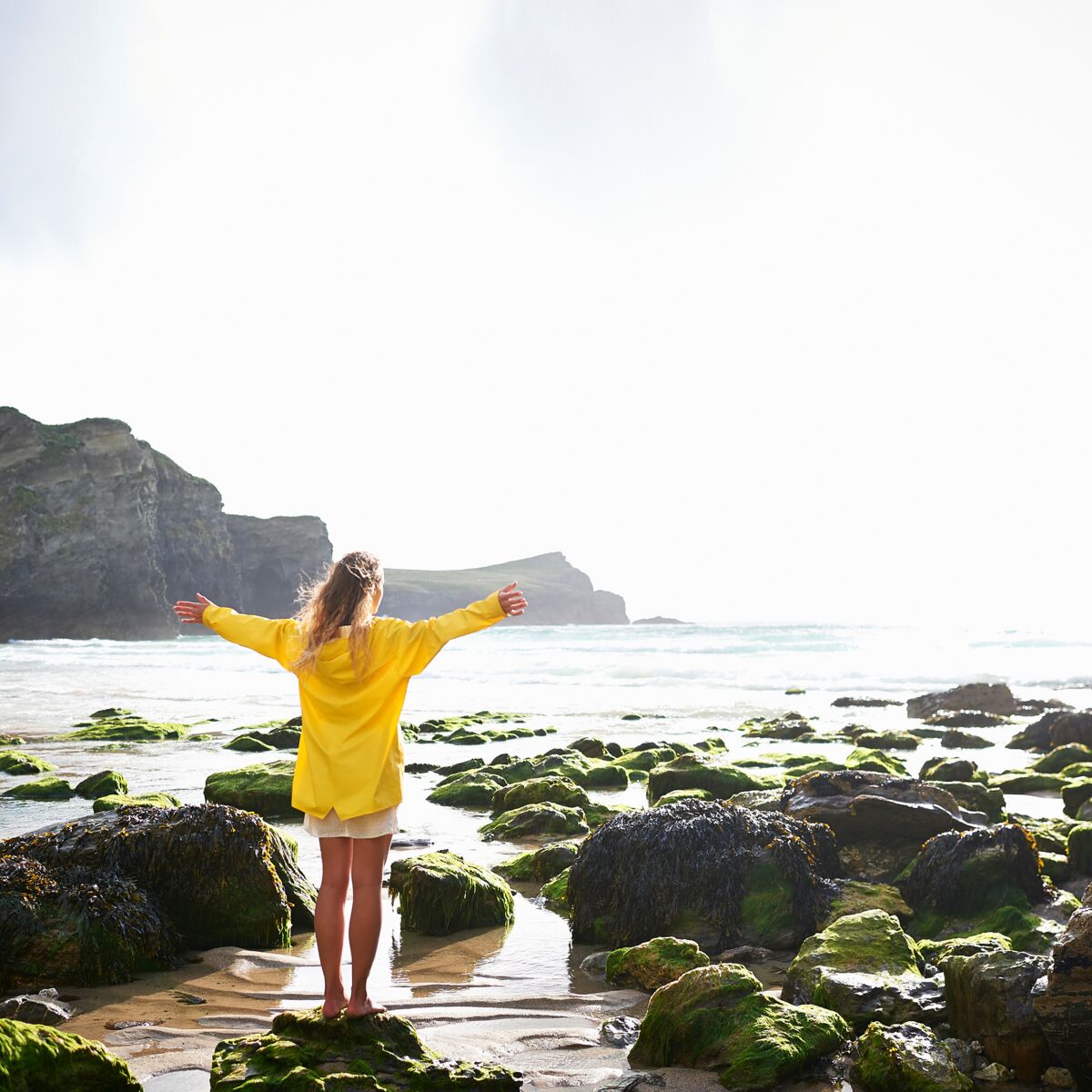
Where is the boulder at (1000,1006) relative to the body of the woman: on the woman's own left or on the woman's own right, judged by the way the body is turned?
on the woman's own right

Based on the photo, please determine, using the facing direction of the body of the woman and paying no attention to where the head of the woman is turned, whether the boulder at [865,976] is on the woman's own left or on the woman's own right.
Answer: on the woman's own right

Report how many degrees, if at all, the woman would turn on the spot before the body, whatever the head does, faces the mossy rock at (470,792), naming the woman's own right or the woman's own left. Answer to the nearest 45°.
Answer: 0° — they already face it

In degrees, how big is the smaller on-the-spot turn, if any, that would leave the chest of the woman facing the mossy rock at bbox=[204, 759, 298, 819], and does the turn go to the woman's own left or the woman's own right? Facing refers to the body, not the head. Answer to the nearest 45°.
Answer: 0° — they already face it

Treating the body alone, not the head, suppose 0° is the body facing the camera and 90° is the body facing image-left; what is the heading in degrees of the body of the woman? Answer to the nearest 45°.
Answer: approximately 180°

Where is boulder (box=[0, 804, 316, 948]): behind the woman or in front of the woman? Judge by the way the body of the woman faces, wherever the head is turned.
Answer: in front

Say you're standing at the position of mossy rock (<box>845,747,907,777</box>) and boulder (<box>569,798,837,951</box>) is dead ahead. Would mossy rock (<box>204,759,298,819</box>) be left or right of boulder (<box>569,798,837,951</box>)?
right

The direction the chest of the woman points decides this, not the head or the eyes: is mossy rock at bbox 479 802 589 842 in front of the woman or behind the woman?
in front
